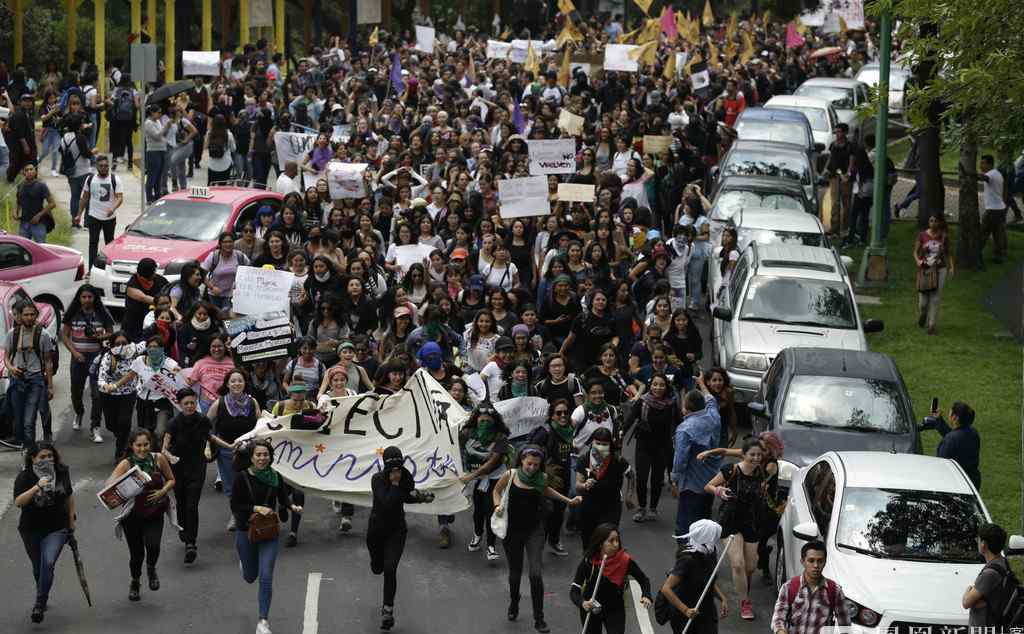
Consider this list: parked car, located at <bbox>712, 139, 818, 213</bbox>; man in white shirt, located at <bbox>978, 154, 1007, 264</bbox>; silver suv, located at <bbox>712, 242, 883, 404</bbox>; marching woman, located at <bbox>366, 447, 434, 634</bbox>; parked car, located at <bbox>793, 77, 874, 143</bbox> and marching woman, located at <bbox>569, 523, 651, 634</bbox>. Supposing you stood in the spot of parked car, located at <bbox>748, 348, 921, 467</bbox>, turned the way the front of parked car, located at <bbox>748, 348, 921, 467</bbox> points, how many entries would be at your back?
4

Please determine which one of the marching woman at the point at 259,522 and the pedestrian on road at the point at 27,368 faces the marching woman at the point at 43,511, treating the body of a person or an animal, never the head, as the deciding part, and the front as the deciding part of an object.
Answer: the pedestrian on road

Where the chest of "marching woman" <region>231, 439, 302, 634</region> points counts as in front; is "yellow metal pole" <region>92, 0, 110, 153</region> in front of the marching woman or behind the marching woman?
behind

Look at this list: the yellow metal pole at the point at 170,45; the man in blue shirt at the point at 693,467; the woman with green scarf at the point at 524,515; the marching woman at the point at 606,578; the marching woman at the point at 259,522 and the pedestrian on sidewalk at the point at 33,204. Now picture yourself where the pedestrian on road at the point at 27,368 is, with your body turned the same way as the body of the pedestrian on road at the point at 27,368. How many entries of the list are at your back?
2

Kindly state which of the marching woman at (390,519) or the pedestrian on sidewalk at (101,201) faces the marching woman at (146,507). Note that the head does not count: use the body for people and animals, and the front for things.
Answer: the pedestrian on sidewalk

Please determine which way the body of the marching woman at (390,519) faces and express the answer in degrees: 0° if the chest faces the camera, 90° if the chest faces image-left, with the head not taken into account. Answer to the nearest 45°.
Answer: approximately 0°

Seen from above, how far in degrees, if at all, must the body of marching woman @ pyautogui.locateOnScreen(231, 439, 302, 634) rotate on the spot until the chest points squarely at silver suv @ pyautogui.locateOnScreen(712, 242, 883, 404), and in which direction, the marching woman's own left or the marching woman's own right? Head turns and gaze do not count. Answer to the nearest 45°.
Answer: approximately 135° to the marching woman's own left

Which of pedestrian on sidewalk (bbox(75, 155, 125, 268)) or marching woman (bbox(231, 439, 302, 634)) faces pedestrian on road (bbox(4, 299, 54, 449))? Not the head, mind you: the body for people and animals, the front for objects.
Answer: pedestrian on sidewalk (bbox(75, 155, 125, 268))
